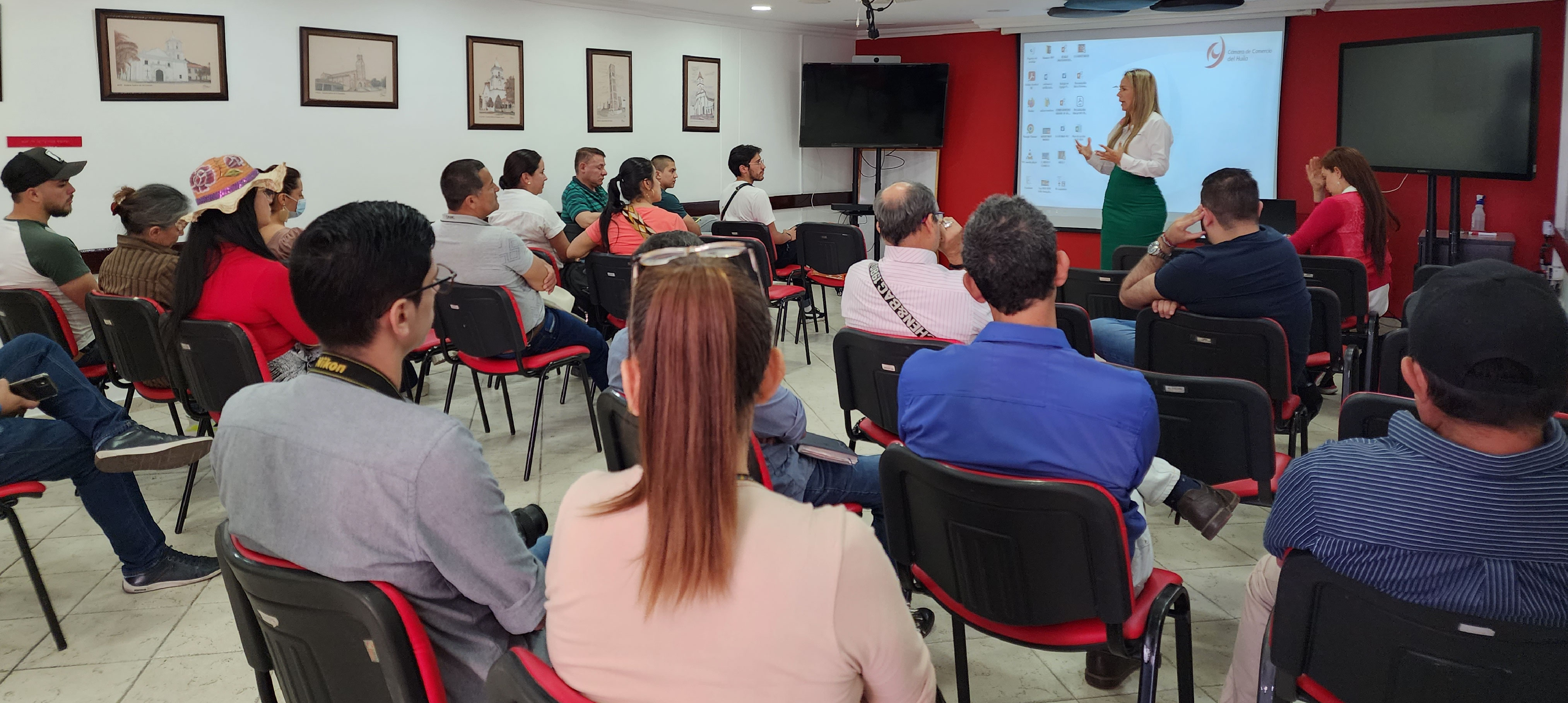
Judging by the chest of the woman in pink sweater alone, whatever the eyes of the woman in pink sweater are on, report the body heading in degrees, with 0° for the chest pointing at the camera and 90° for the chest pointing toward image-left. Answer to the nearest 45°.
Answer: approximately 180°

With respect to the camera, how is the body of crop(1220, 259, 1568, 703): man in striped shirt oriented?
away from the camera

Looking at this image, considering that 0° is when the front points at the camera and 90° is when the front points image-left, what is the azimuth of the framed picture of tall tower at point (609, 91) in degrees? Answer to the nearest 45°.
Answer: approximately 315°

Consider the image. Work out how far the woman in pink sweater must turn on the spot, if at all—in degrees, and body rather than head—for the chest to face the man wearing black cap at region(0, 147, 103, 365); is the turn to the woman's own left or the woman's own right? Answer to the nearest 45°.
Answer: approximately 45° to the woman's own left

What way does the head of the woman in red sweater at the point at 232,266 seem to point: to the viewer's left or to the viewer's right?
to the viewer's right

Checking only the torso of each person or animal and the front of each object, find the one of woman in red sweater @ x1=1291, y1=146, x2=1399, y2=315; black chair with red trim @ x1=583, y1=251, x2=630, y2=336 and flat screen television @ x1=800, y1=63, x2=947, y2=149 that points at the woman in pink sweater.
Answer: the flat screen television

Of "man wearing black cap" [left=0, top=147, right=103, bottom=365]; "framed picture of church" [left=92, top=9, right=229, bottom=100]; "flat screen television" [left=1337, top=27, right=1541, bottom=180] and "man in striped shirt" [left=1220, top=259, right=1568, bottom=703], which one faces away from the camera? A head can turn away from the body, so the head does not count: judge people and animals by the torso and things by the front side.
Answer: the man in striped shirt

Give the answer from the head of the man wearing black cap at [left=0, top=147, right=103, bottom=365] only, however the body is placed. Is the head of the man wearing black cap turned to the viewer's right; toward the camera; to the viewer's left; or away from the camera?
to the viewer's right

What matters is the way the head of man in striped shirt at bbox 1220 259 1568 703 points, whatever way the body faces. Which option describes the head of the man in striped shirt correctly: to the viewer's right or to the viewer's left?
to the viewer's left

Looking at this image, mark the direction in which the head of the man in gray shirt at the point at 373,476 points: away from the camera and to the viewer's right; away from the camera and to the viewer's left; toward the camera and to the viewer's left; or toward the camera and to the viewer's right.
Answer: away from the camera and to the viewer's right

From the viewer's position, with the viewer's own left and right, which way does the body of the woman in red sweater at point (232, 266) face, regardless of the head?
facing away from the viewer and to the right of the viewer

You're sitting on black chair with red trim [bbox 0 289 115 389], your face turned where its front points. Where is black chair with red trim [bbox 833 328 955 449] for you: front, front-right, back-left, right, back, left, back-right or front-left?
right

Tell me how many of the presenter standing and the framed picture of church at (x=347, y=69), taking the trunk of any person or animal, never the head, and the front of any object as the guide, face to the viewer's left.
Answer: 1

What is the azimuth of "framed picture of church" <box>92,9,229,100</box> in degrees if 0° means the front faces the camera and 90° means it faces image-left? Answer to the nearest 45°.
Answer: approximately 315°

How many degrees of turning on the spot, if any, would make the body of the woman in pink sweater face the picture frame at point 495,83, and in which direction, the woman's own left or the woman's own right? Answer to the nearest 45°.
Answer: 0° — they already face it

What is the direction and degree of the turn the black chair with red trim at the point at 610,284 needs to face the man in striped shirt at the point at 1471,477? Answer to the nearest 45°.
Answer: approximately 135° to its right

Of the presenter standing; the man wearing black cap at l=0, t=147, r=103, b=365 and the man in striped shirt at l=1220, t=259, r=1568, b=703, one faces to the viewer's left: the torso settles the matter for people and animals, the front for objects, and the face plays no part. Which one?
the presenter standing
